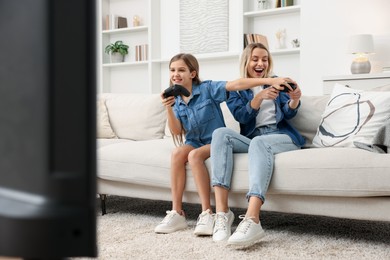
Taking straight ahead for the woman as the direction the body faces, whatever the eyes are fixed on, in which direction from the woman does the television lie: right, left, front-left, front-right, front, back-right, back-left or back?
front-left

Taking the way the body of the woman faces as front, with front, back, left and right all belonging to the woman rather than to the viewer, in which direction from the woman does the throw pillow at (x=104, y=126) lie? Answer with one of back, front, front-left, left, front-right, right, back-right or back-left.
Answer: right

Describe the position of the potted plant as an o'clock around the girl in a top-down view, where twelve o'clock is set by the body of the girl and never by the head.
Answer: The potted plant is roughly at 4 o'clock from the girl.

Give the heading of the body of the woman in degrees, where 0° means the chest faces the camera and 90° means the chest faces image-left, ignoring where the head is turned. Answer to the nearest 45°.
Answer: approximately 45°

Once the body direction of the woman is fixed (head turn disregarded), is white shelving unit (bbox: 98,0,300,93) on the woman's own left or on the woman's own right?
on the woman's own right

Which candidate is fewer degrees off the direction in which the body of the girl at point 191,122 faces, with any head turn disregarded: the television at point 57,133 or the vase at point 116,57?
the television

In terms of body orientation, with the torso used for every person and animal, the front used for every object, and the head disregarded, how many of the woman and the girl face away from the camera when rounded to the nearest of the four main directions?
0

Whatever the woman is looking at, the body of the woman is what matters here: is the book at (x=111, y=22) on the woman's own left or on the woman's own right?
on the woman's own right
